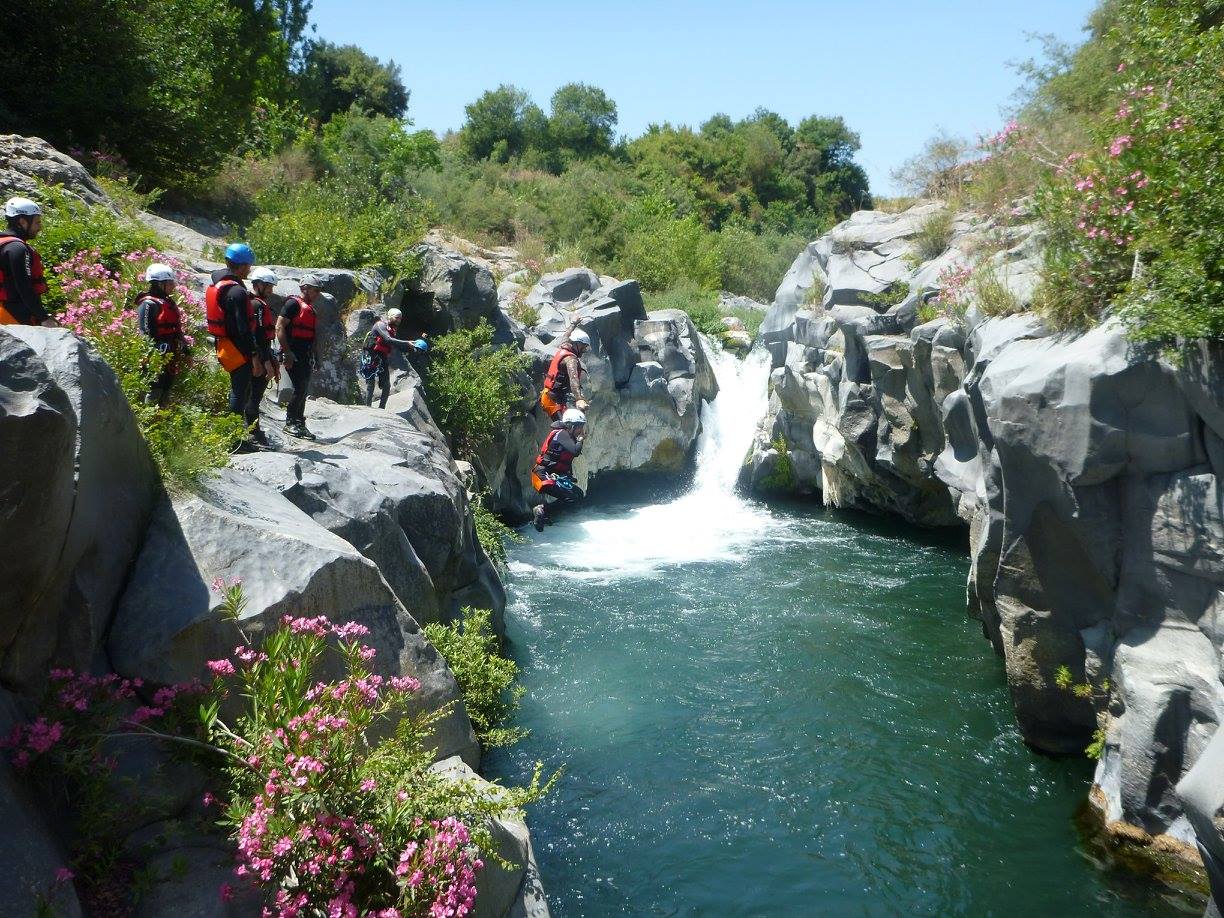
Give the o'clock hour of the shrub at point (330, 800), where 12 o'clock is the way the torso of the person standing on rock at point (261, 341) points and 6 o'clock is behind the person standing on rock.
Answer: The shrub is roughly at 3 o'clock from the person standing on rock.

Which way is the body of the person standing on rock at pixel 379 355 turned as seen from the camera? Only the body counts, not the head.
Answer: to the viewer's right

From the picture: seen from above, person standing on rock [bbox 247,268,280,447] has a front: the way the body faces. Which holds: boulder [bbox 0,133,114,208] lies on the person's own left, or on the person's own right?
on the person's own left

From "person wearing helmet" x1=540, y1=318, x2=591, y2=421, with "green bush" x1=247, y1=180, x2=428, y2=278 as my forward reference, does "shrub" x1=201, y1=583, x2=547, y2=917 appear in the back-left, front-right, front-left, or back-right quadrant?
back-left

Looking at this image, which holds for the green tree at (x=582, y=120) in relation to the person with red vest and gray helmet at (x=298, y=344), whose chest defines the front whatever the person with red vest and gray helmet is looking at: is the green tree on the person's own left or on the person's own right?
on the person's own left

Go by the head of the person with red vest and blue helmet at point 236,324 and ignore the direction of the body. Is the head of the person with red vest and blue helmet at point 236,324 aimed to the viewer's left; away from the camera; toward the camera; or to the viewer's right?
to the viewer's right

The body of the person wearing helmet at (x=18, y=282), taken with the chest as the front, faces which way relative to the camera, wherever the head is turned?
to the viewer's right

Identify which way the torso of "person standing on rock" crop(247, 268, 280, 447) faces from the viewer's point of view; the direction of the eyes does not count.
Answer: to the viewer's right

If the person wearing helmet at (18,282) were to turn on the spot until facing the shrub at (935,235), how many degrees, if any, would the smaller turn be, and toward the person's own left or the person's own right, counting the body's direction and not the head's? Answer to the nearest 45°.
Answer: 0° — they already face it

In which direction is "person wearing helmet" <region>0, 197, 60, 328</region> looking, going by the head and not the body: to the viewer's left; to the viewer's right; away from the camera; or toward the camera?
to the viewer's right

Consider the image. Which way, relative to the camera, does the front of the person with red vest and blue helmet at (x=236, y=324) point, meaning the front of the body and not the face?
to the viewer's right

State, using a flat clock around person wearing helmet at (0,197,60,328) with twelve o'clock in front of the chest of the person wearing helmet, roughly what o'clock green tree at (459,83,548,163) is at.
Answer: The green tree is roughly at 10 o'clock from the person wearing helmet.

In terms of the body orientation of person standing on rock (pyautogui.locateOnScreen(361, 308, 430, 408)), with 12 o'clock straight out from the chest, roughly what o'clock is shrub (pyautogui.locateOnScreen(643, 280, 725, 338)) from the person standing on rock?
The shrub is roughly at 10 o'clock from the person standing on rock.
